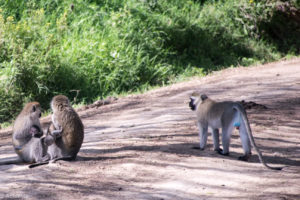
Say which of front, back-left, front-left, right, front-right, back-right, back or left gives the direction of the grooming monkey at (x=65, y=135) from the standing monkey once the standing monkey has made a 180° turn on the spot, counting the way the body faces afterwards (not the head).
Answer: back-right

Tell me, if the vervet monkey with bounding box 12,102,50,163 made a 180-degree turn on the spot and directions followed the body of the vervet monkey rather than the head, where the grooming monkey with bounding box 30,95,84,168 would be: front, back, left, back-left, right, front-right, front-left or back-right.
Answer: back-left

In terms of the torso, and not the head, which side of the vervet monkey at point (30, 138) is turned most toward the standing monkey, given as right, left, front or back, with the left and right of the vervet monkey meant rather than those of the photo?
front

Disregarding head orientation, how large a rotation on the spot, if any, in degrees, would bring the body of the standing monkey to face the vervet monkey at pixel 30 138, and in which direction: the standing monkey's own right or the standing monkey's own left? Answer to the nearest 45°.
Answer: approximately 45° to the standing monkey's own left

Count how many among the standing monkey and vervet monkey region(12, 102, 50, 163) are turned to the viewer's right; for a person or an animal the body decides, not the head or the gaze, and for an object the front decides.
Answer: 1

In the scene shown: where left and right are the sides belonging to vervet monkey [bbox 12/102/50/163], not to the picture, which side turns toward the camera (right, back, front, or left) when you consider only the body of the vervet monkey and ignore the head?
right

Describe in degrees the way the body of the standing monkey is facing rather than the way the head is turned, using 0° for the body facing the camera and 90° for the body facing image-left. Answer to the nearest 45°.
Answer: approximately 135°
